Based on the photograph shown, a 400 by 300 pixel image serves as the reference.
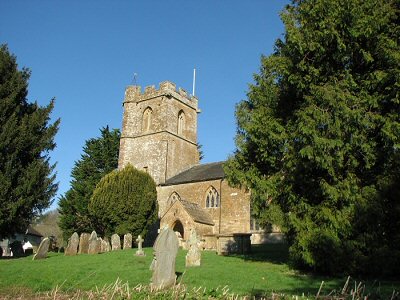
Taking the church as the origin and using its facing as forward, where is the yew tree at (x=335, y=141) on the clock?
The yew tree is roughly at 10 o'clock from the church.

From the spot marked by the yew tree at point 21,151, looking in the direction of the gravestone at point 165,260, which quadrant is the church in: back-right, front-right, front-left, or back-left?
back-left

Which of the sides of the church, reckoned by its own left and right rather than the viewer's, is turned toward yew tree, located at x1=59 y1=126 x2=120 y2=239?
right

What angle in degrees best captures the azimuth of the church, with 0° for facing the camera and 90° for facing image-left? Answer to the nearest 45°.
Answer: approximately 45°

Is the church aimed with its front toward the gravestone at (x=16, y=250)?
yes
